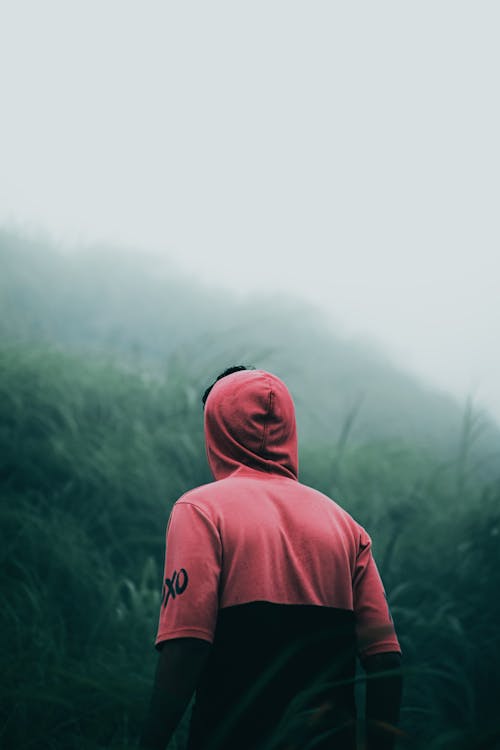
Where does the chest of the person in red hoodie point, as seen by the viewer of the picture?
away from the camera

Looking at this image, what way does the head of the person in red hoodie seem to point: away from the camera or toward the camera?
away from the camera
